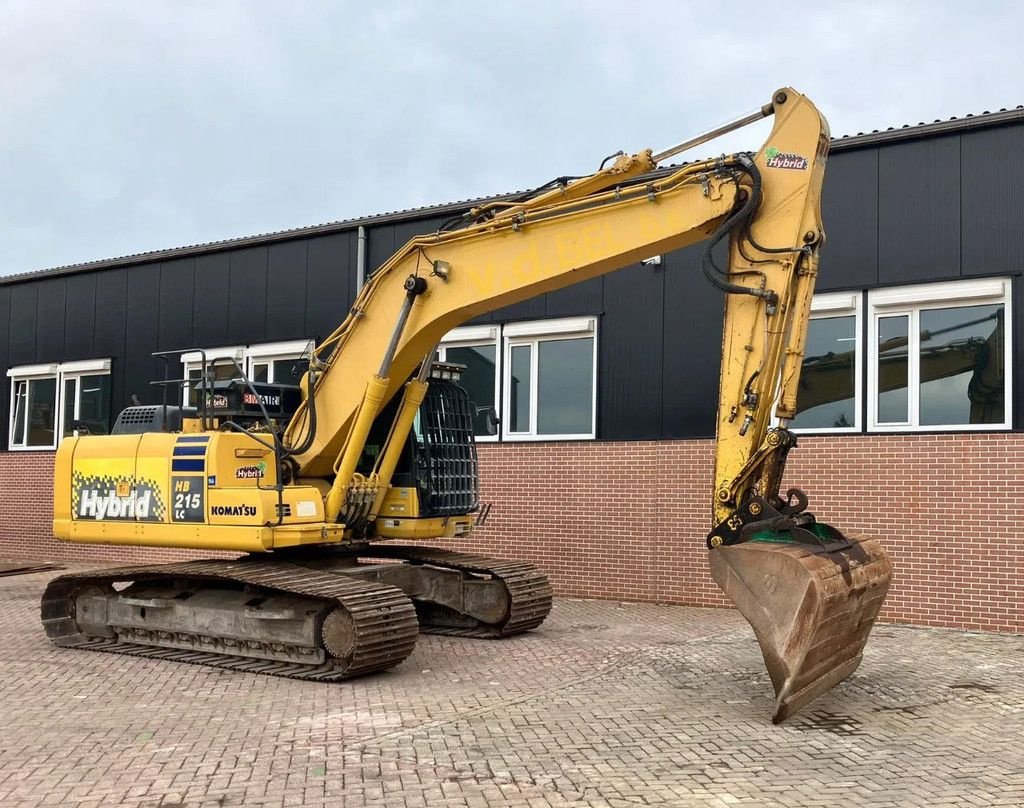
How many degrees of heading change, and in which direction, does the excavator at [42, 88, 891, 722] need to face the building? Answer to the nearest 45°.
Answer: approximately 90° to its left

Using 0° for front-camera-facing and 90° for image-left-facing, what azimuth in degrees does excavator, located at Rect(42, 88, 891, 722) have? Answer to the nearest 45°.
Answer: approximately 315°
